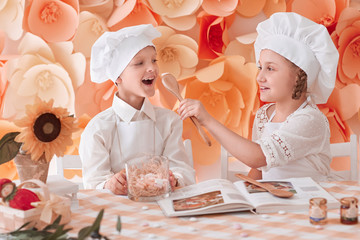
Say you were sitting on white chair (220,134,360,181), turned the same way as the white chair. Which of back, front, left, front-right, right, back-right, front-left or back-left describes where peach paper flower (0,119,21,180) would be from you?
right

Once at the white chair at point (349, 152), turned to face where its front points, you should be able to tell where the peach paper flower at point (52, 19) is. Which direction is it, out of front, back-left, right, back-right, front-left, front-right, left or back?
right

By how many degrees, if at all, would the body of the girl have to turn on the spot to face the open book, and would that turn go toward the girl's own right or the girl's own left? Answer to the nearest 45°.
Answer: approximately 45° to the girl's own left

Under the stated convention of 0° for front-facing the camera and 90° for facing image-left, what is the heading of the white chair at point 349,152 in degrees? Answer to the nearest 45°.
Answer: approximately 0°

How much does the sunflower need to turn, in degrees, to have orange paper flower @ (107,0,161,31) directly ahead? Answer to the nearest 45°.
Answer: approximately 135° to its left

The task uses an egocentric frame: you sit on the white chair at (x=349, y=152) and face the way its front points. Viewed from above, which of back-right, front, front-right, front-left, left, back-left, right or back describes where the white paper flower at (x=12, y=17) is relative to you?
right

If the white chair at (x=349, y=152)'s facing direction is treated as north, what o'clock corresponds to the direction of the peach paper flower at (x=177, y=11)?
The peach paper flower is roughly at 3 o'clock from the white chair.

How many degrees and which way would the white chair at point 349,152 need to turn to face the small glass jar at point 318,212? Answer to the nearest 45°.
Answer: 0° — it already faces it

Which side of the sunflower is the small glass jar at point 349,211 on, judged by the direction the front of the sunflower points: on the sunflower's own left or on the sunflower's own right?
on the sunflower's own left

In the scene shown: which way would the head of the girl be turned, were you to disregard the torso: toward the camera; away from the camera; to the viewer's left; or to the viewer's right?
to the viewer's left

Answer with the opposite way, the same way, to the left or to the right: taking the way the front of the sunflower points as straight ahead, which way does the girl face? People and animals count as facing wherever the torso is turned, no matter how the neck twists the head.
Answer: to the right

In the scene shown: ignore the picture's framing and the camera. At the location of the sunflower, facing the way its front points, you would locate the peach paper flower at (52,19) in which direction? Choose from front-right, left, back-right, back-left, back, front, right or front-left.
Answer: back

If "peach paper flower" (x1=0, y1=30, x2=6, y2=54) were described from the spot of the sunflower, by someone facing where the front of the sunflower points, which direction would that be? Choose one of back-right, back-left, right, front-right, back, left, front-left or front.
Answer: back

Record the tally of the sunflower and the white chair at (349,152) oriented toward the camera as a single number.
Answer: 2
